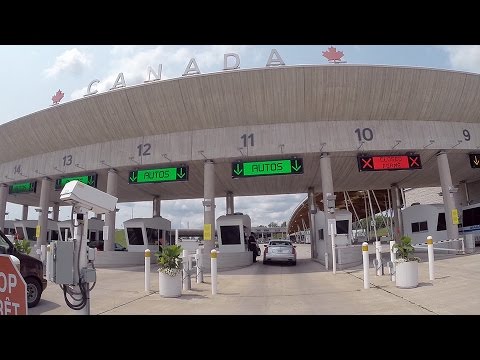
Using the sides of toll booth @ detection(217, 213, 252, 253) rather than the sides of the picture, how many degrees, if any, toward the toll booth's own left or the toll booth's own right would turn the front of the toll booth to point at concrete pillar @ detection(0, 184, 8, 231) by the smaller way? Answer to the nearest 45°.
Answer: approximately 90° to the toll booth's own right

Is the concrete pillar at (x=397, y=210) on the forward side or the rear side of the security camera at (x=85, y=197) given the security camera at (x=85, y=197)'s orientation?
on the forward side

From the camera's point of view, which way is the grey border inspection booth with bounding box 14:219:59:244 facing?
toward the camera

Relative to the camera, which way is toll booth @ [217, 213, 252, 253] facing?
toward the camera

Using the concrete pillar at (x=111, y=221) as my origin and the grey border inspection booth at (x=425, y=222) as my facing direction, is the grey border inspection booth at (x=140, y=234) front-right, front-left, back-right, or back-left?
front-left

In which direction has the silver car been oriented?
away from the camera

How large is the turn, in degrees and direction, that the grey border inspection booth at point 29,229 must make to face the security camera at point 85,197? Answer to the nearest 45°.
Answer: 0° — it already faces it

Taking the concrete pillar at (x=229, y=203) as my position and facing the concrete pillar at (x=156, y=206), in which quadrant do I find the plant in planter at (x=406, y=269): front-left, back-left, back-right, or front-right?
back-left
